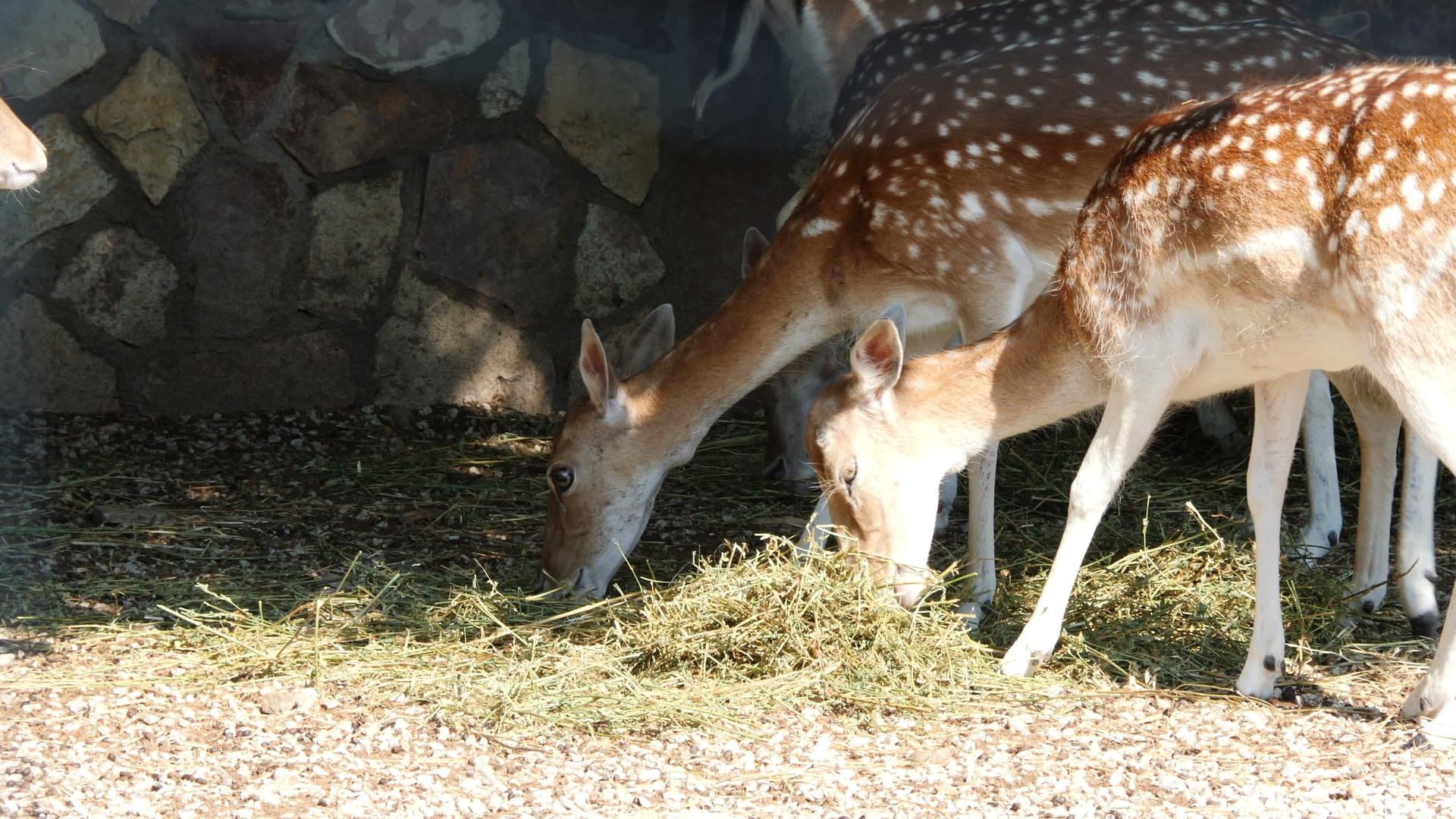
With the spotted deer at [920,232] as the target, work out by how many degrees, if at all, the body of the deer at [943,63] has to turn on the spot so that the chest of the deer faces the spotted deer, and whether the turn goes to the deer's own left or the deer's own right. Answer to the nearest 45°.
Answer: approximately 90° to the deer's own left

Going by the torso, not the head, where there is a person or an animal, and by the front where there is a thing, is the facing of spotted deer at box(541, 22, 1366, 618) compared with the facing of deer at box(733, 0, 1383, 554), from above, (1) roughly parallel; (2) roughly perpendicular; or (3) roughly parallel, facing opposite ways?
roughly parallel

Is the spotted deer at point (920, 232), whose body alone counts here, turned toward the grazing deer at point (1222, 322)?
no

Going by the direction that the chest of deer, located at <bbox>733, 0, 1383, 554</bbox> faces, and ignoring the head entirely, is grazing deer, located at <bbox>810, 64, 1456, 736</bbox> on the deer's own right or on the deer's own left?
on the deer's own left

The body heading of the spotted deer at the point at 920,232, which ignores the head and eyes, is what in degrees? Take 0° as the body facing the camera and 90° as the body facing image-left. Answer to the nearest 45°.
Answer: approximately 90°

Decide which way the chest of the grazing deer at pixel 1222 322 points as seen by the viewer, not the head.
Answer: to the viewer's left

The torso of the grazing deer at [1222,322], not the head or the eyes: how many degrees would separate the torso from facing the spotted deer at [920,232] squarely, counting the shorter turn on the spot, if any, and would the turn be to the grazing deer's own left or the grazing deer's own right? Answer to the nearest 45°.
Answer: approximately 45° to the grazing deer's own right

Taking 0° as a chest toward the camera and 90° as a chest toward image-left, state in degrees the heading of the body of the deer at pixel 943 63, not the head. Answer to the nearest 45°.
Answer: approximately 90°

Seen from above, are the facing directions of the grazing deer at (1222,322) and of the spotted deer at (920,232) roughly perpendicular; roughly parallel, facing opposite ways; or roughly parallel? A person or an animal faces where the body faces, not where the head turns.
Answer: roughly parallel

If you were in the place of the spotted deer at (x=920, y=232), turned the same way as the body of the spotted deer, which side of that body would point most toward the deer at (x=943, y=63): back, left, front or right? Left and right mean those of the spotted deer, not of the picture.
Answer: right

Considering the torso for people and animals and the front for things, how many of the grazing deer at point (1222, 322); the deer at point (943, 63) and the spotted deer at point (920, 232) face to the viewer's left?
3

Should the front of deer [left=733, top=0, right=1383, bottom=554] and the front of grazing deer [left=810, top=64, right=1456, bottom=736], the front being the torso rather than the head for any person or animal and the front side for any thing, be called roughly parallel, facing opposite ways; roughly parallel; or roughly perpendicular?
roughly parallel

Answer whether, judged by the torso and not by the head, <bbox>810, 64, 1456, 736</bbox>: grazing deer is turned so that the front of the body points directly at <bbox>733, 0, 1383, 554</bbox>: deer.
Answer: no

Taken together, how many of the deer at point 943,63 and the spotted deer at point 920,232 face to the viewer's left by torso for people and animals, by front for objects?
2
